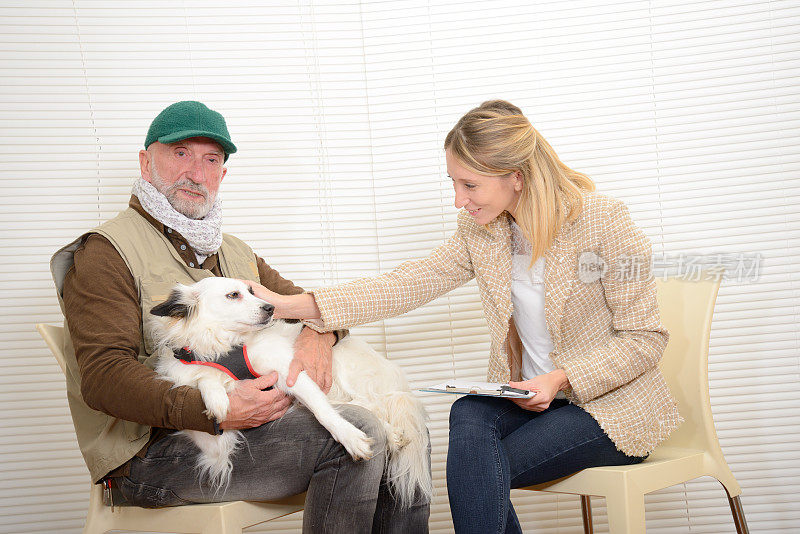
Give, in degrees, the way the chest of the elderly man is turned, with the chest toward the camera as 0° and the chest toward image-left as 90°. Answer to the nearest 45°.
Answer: approximately 315°

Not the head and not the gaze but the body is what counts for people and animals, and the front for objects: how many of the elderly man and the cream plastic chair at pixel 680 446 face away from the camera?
0

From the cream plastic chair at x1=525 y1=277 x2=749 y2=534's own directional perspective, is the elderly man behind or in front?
in front

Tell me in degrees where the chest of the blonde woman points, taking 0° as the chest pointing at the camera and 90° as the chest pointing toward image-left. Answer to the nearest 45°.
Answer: approximately 45°

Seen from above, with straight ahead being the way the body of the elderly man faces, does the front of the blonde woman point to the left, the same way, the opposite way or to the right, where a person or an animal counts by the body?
to the right

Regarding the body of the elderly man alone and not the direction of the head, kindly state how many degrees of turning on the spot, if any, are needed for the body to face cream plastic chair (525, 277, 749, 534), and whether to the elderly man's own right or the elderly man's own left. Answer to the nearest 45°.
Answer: approximately 45° to the elderly man's own left

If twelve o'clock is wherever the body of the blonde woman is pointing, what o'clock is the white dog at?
The white dog is roughly at 1 o'clock from the blonde woman.

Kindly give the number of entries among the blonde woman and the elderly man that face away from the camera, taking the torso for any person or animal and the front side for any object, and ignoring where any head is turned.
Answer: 0
